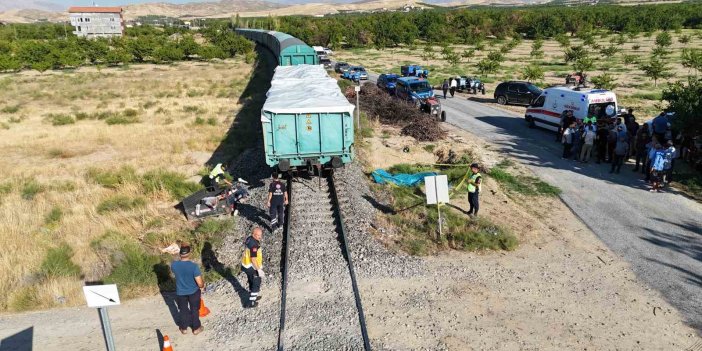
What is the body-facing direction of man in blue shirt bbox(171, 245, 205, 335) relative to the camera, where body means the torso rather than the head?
away from the camera

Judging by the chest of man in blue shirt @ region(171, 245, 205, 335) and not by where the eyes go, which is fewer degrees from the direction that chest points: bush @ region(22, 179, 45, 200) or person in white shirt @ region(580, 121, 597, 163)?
the bush

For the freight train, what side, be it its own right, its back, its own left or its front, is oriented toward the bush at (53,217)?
left

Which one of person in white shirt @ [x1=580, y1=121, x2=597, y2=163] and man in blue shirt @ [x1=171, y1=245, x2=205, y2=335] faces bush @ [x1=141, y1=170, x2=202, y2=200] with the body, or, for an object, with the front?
the man in blue shirt

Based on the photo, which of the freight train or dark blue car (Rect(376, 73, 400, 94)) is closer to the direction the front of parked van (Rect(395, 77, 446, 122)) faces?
the freight train

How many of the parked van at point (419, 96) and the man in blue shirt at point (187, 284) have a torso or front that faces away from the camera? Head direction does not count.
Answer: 1

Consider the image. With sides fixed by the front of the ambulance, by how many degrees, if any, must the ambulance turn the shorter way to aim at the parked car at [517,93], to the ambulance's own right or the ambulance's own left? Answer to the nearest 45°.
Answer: approximately 45° to the ambulance's own right

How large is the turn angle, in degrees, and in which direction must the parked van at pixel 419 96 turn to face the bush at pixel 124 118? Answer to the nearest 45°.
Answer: approximately 135° to its right

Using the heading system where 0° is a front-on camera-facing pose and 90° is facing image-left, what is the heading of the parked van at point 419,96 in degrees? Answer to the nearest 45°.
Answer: approximately 315°

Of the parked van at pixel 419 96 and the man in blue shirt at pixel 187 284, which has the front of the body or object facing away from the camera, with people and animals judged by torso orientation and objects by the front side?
the man in blue shirt

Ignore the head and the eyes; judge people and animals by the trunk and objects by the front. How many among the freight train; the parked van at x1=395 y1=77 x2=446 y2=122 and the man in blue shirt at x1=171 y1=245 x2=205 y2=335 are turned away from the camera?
2
